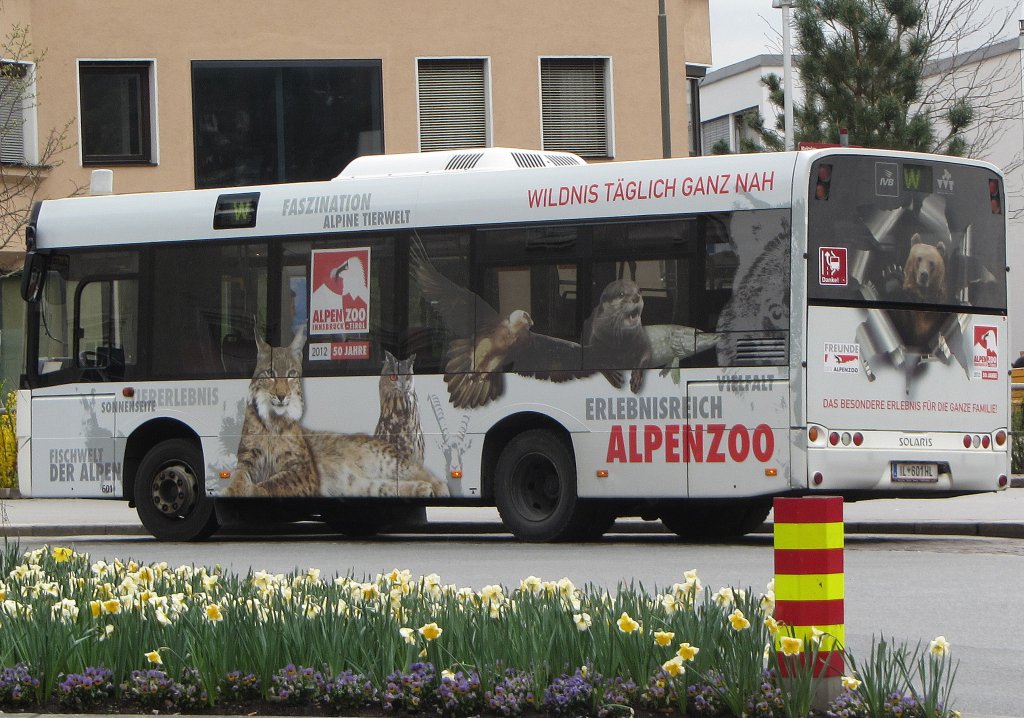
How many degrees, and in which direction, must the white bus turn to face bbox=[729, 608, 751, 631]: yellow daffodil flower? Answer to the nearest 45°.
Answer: approximately 135° to its left

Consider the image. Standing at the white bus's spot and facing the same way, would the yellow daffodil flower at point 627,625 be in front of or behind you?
behind

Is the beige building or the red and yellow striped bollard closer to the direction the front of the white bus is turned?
the beige building

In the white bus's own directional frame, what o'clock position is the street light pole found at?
The street light pole is roughly at 2 o'clock from the white bus.

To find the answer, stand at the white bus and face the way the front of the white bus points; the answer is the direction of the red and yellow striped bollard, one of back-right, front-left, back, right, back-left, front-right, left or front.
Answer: back-left

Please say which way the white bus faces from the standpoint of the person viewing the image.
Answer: facing away from the viewer and to the left of the viewer

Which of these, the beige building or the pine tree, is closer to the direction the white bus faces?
the beige building

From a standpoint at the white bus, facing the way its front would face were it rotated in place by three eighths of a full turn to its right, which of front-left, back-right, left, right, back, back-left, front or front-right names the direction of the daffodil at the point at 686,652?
right

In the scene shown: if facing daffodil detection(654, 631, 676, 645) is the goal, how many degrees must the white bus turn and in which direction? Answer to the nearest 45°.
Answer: approximately 135° to its left

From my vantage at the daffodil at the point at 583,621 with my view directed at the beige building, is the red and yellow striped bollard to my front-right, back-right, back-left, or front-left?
back-right

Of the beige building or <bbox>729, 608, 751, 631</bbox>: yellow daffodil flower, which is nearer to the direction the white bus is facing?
the beige building

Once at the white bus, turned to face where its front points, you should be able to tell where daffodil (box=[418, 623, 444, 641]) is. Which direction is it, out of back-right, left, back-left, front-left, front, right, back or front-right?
back-left
